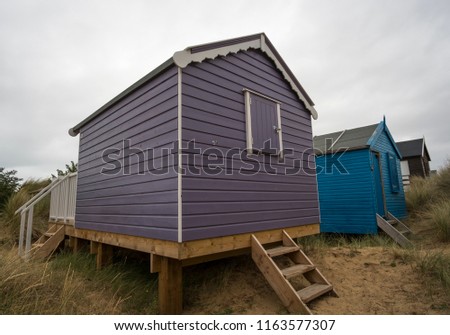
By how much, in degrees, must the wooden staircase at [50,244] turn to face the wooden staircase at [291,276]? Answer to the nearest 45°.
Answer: approximately 90° to its left

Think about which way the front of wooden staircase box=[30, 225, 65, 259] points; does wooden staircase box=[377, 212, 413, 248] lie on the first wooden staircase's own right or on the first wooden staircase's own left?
on the first wooden staircase's own left

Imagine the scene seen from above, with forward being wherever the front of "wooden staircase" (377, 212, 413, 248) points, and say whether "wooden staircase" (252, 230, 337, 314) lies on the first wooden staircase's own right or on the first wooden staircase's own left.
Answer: on the first wooden staircase's own right

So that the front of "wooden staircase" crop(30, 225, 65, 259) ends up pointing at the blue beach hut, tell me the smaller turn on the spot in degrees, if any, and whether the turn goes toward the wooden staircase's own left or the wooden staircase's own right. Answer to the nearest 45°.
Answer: approximately 135° to the wooden staircase's own left

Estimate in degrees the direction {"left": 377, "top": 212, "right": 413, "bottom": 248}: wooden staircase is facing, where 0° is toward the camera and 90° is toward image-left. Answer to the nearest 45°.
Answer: approximately 315°

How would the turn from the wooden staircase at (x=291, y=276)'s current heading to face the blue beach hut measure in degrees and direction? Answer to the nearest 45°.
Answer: approximately 135° to its left

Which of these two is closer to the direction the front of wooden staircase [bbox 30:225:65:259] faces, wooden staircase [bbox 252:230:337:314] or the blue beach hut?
the wooden staircase

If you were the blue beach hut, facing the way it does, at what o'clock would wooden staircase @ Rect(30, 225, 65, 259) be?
The wooden staircase is roughly at 3 o'clock from the blue beach hut.
